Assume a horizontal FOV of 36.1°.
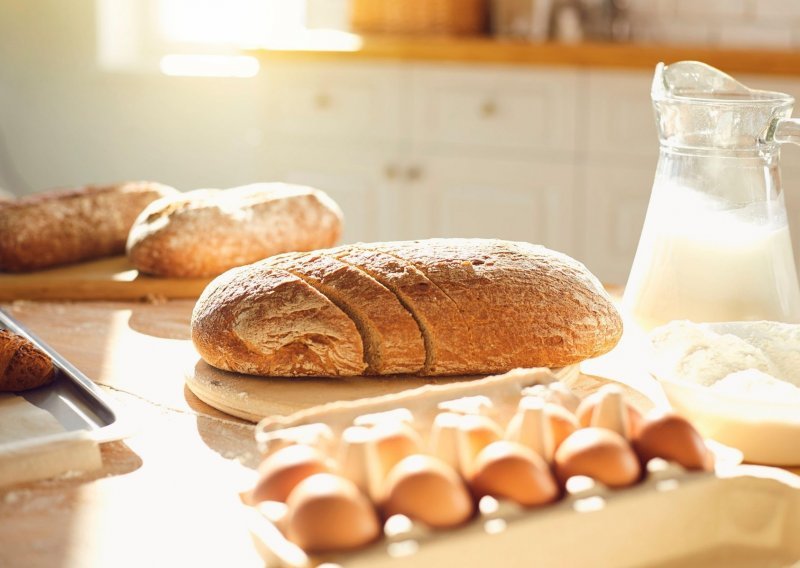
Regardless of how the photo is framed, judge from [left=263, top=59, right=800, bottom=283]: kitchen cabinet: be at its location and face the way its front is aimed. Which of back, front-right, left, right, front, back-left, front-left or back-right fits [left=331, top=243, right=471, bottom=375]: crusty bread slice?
front

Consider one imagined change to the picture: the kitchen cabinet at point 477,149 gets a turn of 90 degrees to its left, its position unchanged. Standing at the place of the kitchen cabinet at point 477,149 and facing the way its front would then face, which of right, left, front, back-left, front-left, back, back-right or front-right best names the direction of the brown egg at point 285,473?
right

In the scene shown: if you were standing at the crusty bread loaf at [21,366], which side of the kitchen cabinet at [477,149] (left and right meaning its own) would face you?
front

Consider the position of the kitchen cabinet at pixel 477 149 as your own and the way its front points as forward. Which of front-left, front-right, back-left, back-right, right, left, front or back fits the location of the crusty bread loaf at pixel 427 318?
front

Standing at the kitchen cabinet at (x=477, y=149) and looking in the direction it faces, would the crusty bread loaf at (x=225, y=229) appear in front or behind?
in front

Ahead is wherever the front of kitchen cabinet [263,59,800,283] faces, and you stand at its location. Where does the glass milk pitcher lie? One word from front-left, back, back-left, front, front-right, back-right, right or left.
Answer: front

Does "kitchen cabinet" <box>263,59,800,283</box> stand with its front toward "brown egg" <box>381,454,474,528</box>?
yes

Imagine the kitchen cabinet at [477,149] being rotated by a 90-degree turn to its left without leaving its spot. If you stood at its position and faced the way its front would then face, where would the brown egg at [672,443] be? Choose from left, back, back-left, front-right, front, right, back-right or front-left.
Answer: right

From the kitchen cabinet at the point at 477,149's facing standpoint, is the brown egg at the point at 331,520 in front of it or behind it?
in front

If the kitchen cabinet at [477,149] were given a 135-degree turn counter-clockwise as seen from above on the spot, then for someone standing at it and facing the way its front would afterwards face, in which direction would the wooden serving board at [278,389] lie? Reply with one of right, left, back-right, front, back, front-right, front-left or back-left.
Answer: back-right

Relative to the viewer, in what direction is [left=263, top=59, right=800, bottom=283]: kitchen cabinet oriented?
toward the camera

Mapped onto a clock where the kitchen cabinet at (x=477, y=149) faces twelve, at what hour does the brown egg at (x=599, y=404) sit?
The brown egg is roughly at 12 o'clock from the kitchen cabinet.

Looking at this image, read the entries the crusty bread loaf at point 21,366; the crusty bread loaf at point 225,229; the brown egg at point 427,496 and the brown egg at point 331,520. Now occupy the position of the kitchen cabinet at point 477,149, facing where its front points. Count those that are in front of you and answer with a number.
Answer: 4

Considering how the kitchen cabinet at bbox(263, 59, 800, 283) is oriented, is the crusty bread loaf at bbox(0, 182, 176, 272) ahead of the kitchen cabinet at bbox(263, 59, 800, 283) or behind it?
ahead

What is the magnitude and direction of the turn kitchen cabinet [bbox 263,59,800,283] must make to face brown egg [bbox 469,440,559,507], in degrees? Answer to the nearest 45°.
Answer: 0° — it already faces it
